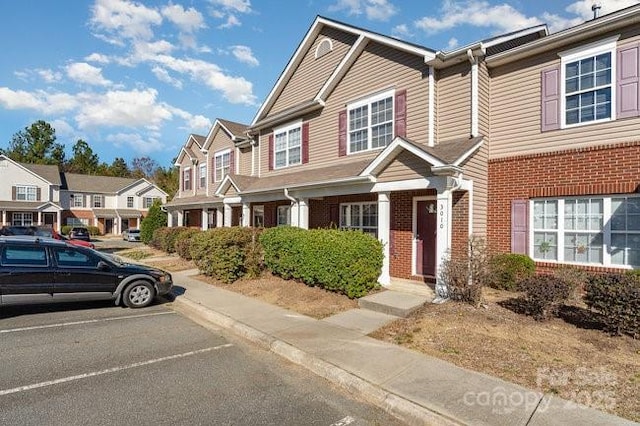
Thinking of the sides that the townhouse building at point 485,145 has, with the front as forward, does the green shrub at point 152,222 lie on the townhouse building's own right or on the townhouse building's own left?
on the townhouse building's own right

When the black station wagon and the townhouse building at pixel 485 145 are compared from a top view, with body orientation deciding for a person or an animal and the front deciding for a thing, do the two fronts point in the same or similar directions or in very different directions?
very different directions

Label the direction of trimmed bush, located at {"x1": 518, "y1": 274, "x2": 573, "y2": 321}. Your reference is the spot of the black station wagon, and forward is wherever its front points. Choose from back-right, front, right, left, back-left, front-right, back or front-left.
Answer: front-right

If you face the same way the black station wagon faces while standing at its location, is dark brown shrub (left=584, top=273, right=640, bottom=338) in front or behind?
in front

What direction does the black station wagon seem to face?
to the viewer's right

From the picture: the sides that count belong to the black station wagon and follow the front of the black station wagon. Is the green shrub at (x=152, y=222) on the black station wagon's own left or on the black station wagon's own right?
on the black station wagon's own left

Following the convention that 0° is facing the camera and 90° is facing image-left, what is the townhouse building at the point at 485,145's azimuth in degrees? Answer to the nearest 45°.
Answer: approximately 45°

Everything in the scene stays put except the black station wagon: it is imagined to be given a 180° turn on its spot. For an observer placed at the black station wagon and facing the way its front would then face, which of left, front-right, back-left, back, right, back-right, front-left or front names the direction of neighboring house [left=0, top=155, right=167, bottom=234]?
right

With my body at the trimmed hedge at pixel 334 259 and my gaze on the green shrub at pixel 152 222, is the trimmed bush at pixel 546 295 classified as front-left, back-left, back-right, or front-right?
back-right

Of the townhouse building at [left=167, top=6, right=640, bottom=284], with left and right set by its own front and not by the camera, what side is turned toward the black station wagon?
front

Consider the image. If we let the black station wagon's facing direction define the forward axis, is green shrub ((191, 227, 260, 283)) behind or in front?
in front

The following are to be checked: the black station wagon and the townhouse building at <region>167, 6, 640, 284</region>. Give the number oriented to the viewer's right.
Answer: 1

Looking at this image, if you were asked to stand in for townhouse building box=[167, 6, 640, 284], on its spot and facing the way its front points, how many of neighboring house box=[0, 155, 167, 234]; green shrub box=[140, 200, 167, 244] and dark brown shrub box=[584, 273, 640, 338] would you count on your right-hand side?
2
